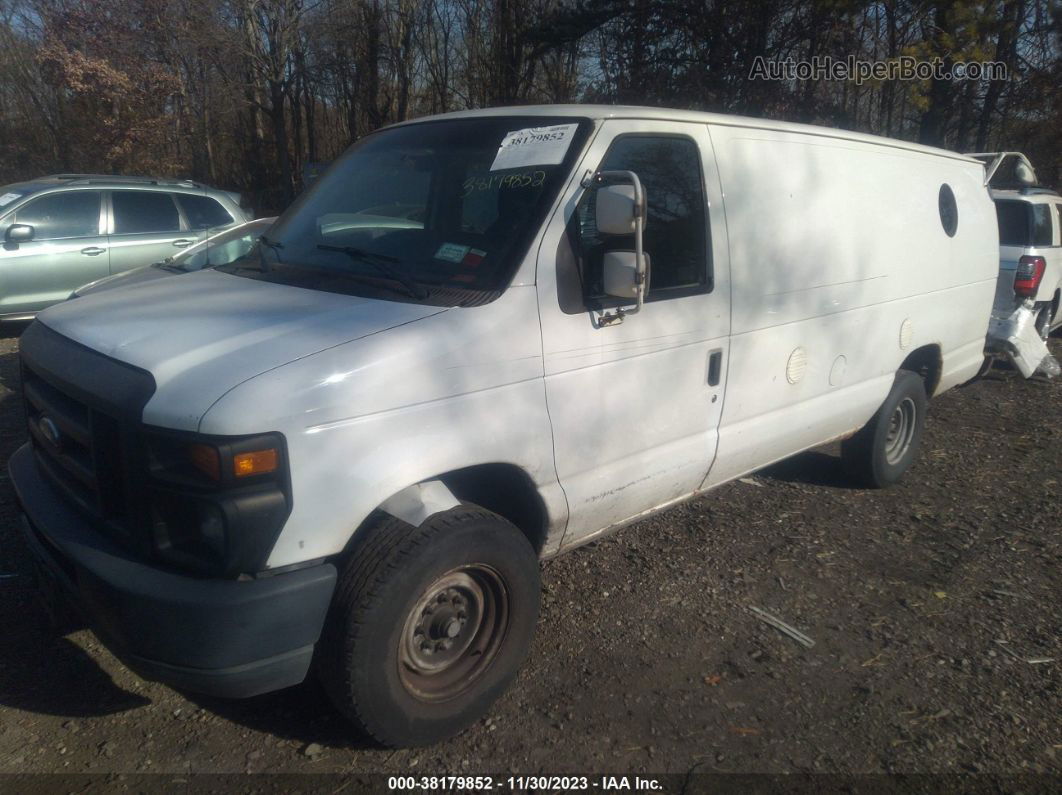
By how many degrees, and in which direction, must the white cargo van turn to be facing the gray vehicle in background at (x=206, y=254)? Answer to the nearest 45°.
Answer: approximately 90° to its right

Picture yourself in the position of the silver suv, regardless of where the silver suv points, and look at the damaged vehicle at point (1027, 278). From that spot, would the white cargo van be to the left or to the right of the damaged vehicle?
right

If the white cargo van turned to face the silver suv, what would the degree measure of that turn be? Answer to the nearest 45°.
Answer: approximately 90° to its right

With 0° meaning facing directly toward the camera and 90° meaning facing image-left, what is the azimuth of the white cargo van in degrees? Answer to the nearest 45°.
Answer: approximately 45°

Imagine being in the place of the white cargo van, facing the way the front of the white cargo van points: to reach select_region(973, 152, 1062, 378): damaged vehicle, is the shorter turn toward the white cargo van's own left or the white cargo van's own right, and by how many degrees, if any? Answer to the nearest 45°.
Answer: approximately 180°
